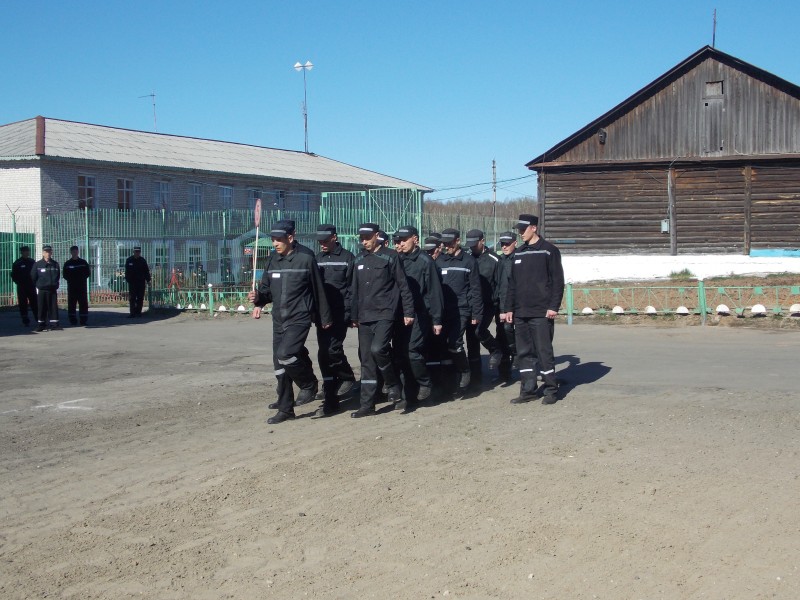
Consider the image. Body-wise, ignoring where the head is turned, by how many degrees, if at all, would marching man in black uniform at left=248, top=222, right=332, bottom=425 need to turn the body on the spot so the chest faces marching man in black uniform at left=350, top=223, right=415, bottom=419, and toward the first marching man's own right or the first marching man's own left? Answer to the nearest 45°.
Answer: approximately 135° to the first marching man's own left

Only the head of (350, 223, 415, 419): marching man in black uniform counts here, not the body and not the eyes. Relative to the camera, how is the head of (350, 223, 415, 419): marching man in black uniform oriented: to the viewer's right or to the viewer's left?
to the viewer's left

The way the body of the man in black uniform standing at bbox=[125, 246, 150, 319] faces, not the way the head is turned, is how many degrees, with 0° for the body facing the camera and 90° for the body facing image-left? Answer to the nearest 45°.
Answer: approximately 0°

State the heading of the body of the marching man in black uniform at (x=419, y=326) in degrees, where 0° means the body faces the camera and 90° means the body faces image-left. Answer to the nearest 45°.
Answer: approximately 45°

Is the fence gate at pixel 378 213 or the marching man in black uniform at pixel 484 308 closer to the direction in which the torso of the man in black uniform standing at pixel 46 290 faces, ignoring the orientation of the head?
the marching man in black uniform

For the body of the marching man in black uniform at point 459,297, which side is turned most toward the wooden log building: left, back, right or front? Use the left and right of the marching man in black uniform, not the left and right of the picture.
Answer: back

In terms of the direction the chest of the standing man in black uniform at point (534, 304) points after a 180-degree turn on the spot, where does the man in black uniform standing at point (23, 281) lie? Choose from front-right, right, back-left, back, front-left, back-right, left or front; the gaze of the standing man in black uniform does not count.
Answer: left

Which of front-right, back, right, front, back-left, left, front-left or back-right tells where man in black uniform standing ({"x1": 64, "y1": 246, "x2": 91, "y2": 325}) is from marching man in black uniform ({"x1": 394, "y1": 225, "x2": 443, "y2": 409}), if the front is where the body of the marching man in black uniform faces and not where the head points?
right

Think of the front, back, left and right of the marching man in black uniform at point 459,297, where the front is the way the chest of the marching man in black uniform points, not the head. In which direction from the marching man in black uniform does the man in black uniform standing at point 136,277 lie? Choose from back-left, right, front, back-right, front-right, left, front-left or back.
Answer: right

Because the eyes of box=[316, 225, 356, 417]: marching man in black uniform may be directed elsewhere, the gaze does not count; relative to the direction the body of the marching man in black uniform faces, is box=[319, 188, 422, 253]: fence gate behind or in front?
behind

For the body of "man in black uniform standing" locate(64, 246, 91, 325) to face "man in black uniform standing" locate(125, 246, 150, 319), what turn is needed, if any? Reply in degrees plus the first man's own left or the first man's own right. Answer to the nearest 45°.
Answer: approximately 135° to the first man's own left

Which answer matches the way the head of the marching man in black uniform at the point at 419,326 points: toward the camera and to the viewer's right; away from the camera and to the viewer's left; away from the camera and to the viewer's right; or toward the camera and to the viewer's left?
toward the camera and to the viewer's left

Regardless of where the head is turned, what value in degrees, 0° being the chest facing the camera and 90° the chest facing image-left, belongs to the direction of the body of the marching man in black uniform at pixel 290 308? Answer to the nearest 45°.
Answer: approximately 45°

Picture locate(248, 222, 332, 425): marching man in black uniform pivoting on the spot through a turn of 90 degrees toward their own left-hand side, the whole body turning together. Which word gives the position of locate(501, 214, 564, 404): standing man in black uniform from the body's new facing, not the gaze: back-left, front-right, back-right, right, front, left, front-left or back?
front-left

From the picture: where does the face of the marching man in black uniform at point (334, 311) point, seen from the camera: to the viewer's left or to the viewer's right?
to the viewer's left
